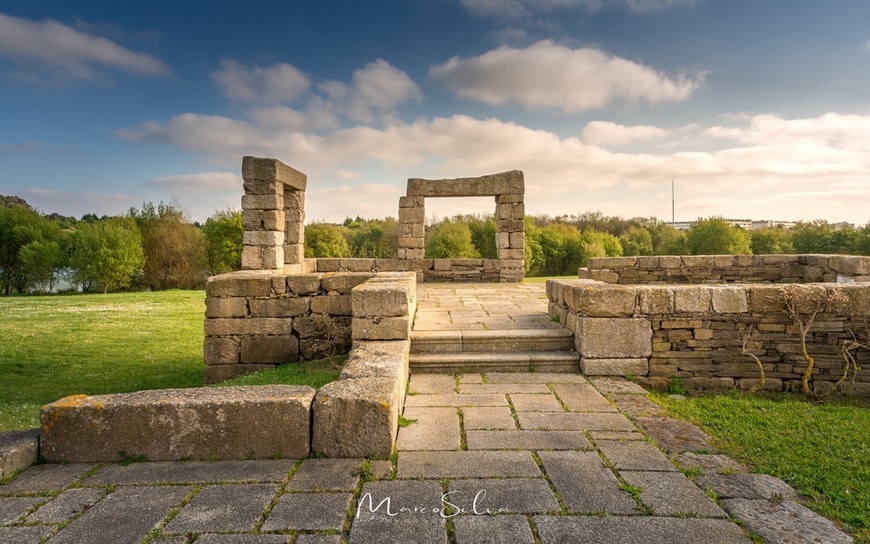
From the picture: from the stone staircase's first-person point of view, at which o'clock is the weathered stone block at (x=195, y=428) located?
The weathered stone block is roughly at 1 o'clock from the stone staircase.

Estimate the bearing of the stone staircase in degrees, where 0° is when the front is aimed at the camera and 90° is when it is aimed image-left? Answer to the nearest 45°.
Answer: approximately 0°

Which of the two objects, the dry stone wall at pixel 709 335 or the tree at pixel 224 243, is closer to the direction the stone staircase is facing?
the dry stone wall

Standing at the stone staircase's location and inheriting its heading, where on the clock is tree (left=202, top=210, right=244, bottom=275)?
The tree is roughly at 5 o'clock from the stone staircase.

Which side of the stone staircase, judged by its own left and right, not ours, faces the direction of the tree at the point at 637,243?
back

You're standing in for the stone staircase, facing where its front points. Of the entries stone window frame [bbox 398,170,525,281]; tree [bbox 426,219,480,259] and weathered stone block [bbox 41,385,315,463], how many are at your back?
2

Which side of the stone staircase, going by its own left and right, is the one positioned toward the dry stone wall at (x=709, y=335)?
left

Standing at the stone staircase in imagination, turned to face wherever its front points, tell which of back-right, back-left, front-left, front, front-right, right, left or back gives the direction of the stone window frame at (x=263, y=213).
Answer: back-right

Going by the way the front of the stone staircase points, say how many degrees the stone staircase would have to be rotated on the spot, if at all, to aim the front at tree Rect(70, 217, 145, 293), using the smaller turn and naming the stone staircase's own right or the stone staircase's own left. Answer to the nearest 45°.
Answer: approximately 135° to the stone staircase's own right

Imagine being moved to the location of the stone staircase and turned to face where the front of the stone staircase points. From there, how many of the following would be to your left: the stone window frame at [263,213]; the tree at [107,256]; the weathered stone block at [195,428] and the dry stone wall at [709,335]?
1

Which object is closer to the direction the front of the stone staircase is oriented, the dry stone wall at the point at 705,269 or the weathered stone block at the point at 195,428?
the weathered stone block

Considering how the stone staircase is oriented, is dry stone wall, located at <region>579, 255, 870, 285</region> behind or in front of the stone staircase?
behind

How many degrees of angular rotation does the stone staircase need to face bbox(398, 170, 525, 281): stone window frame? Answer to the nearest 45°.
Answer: approximately 180°

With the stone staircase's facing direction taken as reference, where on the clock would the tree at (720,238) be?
The tree is roughly at 7 o'clock from the stone staircase.
